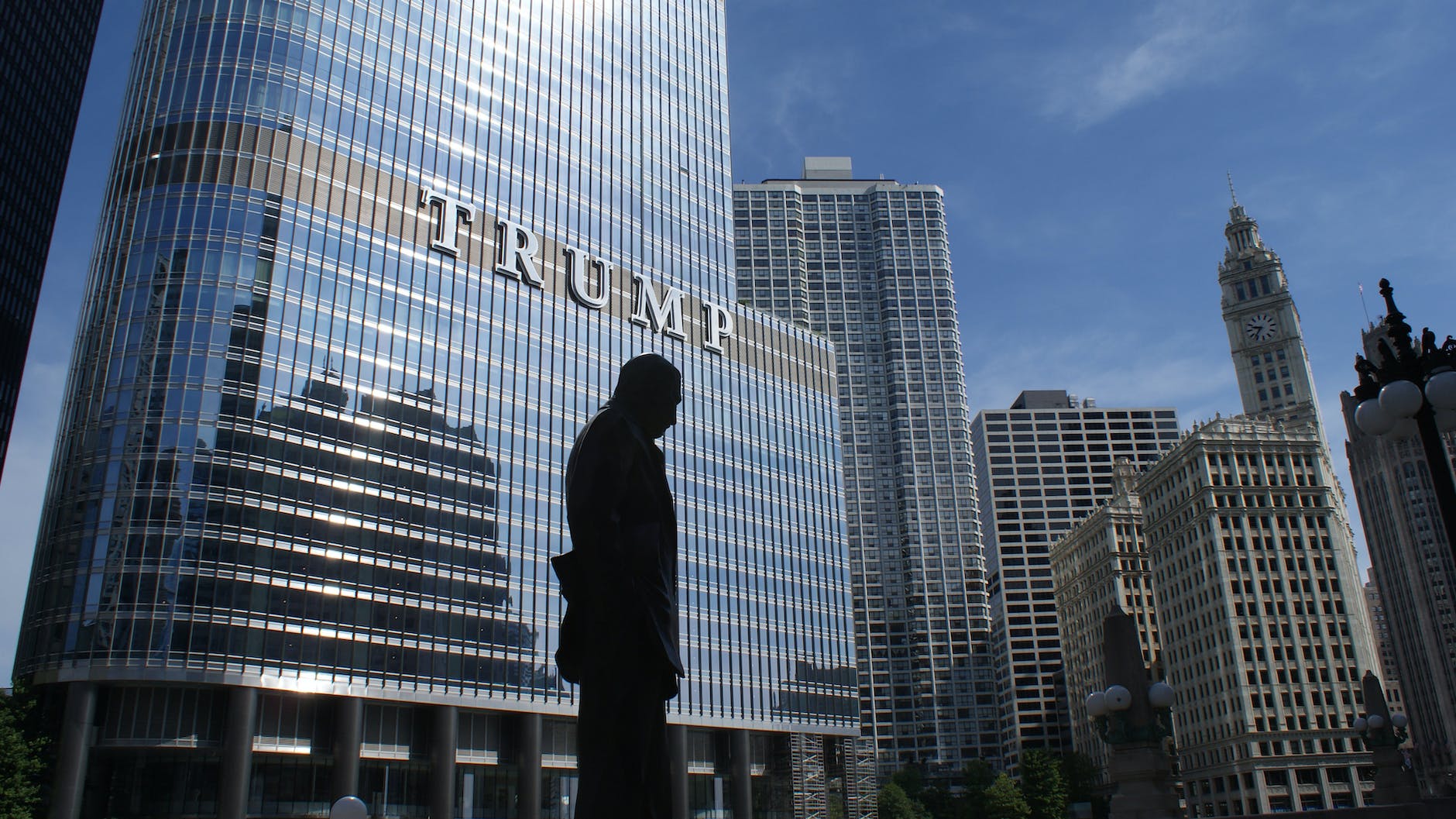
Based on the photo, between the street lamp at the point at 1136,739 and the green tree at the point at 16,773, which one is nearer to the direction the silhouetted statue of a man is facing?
the street lamp

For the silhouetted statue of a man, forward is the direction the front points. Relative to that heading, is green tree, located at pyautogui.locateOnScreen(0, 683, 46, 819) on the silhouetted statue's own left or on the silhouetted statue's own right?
on the silhouetted statue's own left

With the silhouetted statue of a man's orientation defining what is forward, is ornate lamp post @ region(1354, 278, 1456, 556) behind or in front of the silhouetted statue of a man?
in front

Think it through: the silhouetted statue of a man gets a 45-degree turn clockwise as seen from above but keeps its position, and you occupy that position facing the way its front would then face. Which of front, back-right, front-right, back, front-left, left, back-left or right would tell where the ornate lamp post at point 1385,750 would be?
left

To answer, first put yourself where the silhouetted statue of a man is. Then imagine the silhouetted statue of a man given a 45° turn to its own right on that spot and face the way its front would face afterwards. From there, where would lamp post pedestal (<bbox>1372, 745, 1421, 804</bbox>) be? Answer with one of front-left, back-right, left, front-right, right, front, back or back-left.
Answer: left

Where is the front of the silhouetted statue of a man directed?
to the viewer's right

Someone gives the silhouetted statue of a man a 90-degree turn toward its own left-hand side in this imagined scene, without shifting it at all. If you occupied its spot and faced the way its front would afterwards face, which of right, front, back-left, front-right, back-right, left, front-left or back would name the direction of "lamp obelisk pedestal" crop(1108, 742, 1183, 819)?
front-right

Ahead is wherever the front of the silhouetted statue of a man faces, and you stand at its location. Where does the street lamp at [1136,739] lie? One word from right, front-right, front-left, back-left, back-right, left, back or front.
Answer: front-left

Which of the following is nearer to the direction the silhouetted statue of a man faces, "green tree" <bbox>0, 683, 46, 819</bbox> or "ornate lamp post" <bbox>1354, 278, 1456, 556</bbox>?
the ornate lamp post

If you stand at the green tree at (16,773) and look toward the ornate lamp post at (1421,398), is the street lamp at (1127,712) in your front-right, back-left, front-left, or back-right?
front-left
